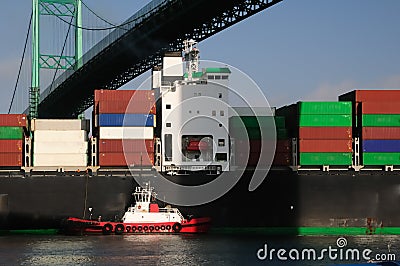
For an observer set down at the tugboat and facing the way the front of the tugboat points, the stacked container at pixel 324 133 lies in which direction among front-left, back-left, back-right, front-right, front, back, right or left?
back

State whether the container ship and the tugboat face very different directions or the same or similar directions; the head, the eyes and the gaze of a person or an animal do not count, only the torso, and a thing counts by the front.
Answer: very different directions

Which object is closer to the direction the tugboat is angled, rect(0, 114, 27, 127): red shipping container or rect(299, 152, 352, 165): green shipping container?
the red shipping container

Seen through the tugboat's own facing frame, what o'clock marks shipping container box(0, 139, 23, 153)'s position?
The shipping container is roughly at 12 o'clock from the tugboat.
